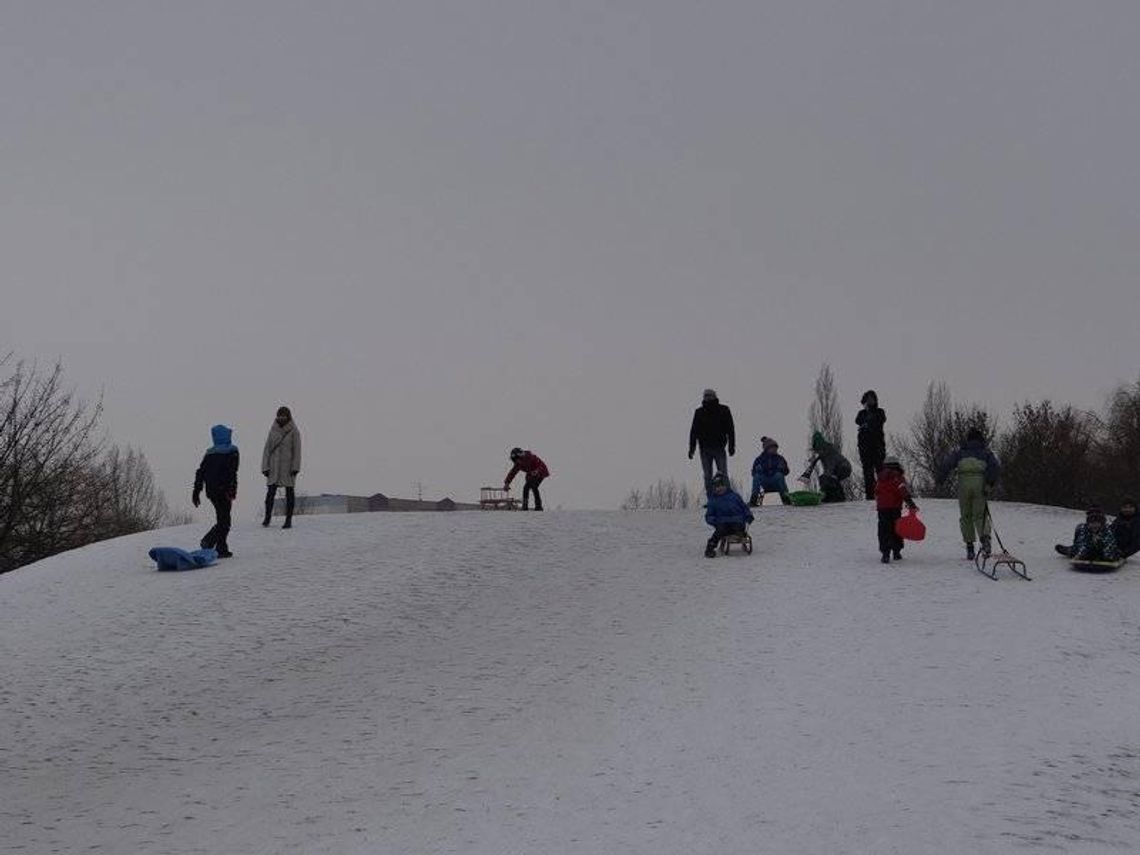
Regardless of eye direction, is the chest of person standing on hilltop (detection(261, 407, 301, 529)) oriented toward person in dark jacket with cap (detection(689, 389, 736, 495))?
no

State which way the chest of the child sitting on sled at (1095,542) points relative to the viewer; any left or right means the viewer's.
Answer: facing the viewer

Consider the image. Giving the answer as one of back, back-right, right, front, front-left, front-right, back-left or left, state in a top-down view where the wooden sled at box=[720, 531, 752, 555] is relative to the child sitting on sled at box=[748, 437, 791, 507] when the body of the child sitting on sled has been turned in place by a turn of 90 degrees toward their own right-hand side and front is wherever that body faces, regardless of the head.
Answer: left

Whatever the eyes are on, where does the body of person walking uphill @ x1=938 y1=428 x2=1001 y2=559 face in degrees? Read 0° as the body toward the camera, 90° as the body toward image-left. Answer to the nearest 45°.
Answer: approximately 180°

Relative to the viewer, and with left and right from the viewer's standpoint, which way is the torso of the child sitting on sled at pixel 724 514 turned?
facing the viewer and to the left of the viewer

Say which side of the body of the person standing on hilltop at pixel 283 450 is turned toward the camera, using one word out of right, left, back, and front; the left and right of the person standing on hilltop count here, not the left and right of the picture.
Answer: front

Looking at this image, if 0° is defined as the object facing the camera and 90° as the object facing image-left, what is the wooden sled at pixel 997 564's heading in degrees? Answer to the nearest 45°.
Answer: approximately 135°

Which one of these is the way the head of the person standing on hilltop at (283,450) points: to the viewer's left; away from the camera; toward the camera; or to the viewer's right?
toward the camera

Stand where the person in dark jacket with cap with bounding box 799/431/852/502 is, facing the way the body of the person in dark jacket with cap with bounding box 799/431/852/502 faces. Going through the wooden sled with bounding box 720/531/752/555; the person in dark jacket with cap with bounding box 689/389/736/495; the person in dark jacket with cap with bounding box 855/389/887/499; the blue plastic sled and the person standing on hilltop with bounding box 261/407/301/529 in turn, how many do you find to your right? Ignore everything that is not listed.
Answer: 0

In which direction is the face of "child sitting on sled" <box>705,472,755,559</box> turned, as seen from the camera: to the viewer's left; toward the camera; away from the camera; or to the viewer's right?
toward the camera

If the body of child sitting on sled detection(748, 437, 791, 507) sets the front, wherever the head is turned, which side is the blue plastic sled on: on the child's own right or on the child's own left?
on the child's own right

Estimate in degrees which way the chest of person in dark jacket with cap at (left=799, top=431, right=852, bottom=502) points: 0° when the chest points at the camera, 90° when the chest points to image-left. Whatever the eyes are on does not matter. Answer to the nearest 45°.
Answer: approximately 90°

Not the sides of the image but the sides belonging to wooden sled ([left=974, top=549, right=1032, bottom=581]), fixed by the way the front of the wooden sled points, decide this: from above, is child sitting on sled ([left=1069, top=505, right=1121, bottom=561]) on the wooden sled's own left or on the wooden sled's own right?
on the wooden sled's own right

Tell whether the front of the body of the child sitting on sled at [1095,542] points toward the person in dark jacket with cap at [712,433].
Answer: no

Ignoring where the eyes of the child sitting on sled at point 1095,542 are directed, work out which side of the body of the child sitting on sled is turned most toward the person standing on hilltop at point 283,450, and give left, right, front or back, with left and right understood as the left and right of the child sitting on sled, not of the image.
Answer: right

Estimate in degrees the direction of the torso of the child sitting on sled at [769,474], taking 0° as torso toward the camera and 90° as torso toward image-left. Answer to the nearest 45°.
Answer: approximately 0°

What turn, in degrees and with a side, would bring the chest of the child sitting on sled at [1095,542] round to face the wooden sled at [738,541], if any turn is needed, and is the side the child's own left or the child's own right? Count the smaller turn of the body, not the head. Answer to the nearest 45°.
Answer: approximately 90° to the child's own right
